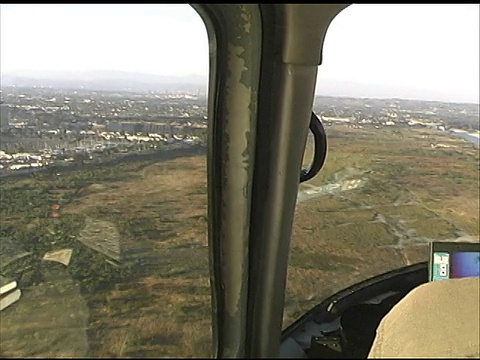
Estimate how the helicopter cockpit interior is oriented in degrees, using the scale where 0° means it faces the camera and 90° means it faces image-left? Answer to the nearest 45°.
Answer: approximately 225°
